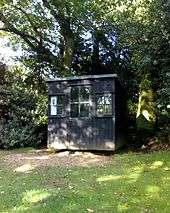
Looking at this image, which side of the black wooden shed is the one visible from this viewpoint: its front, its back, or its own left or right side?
front

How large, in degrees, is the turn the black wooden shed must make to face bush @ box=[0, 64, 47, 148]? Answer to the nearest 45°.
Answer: approximately 135° to its right
